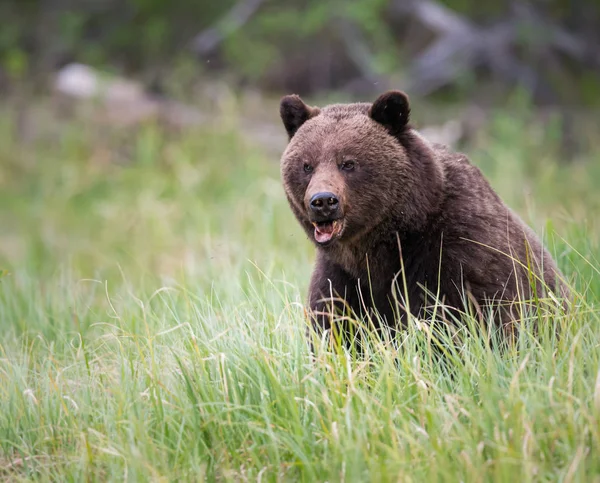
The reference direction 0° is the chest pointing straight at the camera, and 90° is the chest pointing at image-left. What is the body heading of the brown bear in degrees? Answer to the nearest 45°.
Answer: approximately 45°
